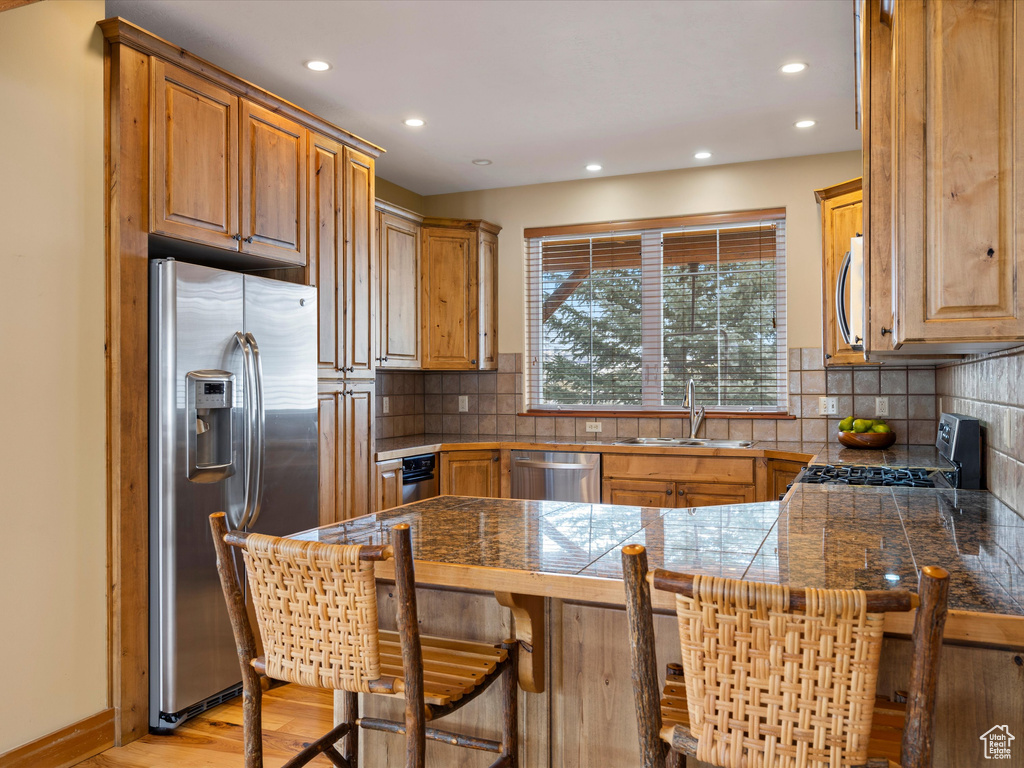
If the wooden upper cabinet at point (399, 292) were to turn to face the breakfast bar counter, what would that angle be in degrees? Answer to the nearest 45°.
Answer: approximately 45° to its right

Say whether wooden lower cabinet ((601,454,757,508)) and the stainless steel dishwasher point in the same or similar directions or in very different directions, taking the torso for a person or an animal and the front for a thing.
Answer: same or similar directions

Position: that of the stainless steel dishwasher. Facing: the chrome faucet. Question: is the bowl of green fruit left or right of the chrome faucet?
right

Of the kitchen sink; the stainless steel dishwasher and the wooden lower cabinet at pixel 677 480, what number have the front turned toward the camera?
3

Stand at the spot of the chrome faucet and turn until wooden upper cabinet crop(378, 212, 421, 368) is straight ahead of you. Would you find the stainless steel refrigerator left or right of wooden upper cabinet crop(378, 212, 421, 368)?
left

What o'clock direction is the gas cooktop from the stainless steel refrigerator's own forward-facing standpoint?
The gas cooktop is roughly at 11 o'clock from the stainless steel refrigerator.

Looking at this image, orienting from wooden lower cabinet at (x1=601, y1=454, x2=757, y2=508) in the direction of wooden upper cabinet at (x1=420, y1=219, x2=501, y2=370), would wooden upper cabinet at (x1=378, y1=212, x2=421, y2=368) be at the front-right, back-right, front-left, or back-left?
front-left

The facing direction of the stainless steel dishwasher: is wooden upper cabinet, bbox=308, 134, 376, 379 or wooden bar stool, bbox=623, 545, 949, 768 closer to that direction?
the wooden bar stool

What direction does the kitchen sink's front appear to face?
toward the camera

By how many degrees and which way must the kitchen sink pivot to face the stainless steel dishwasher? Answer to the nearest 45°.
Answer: approximately 90° to its right

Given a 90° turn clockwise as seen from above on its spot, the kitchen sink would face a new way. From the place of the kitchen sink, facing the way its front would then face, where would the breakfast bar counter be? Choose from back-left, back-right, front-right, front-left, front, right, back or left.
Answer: left

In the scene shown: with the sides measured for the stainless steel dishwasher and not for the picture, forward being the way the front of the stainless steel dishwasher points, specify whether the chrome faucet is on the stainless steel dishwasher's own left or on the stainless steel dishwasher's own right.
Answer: on the stainless steel dishwasher's own left

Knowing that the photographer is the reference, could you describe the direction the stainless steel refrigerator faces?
facing the viewer and to the right of the viewer

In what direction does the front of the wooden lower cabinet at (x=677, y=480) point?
toward the camera

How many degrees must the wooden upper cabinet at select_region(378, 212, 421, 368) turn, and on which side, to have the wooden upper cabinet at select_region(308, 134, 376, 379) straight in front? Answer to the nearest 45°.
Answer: approximately 45° to its right
